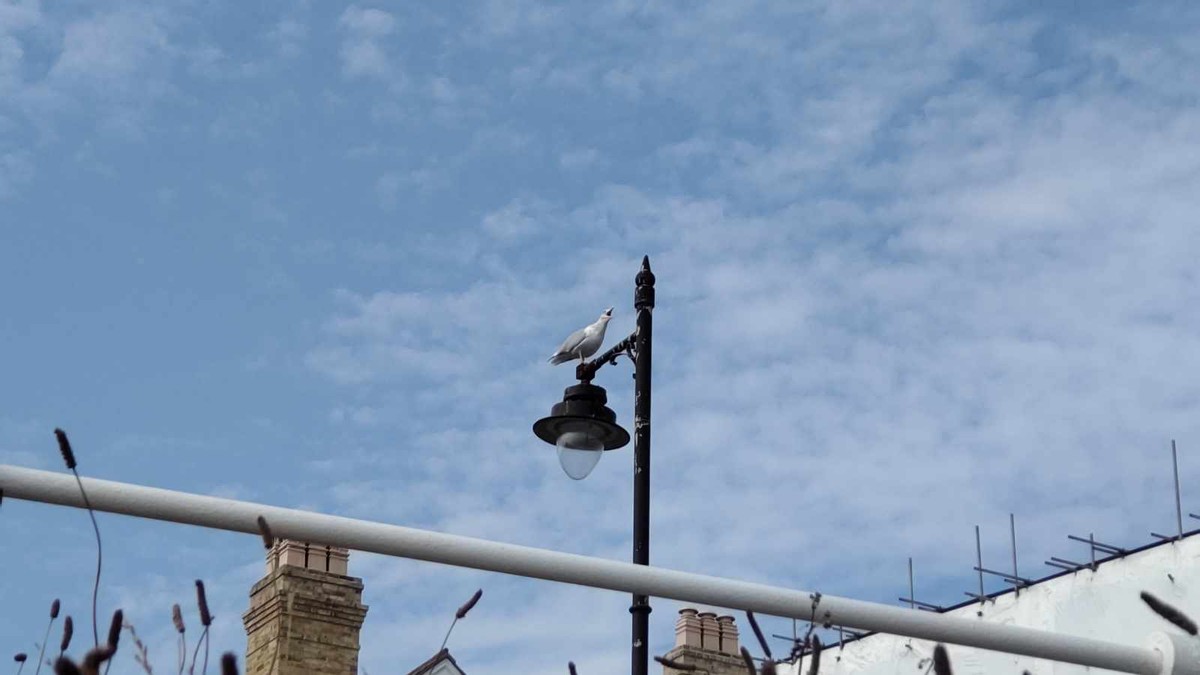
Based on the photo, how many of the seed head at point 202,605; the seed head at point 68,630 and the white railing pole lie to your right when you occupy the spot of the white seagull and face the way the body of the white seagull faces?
3

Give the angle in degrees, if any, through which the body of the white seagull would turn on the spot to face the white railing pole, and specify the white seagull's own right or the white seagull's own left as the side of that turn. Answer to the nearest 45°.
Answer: approximately 90° to the white seagull's own right

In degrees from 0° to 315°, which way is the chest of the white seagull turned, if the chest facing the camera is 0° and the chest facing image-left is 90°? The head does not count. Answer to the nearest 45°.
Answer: approximately 270°

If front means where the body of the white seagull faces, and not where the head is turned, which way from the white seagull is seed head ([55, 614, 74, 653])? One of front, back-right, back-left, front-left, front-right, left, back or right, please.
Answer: right

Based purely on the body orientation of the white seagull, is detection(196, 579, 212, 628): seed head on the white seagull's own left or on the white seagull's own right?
on the white seagull's own right
